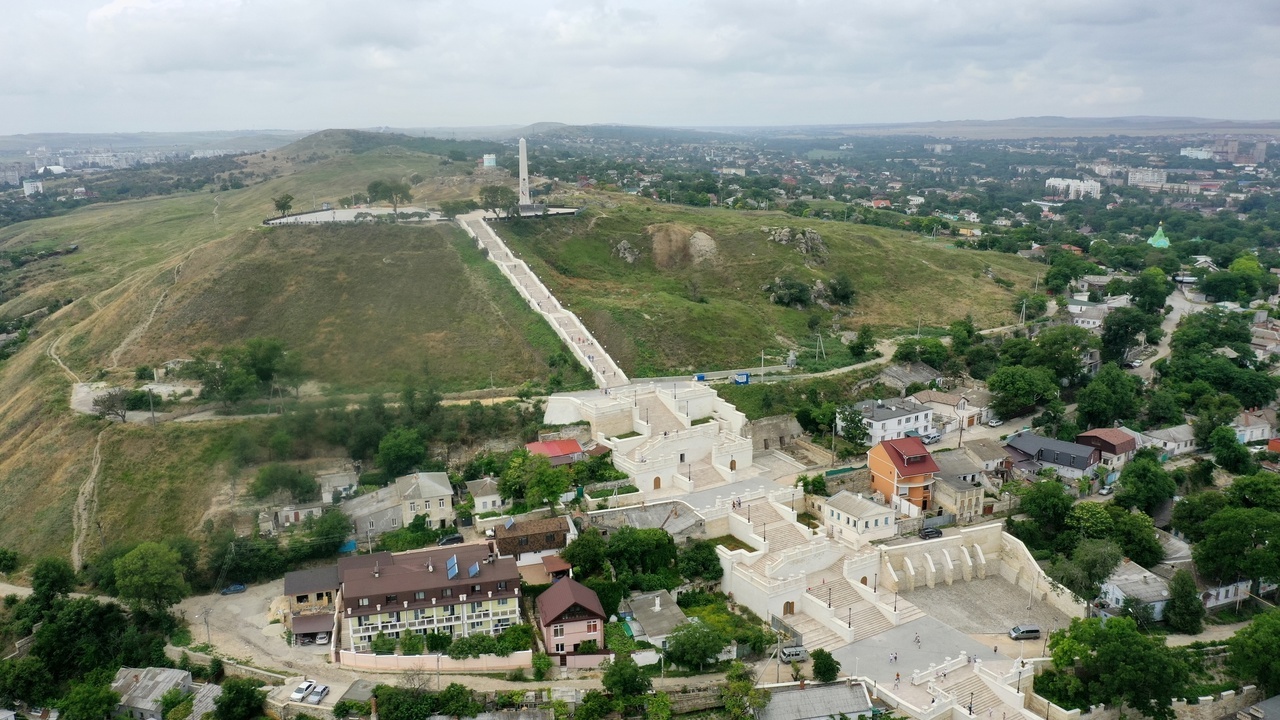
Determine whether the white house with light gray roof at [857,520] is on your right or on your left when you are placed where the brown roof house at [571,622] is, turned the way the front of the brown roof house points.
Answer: on your left

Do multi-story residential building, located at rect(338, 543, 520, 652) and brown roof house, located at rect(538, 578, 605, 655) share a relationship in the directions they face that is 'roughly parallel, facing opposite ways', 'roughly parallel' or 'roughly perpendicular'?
roughly parallel

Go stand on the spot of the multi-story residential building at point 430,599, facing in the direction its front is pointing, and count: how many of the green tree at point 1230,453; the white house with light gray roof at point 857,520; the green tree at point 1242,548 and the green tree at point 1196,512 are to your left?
4

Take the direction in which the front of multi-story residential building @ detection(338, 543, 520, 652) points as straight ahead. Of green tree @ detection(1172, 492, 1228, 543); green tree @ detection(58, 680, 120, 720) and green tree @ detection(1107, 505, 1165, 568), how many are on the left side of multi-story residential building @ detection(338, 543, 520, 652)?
2

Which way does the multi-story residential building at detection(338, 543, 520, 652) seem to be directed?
toward the camera

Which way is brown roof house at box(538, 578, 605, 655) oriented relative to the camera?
toward the camera

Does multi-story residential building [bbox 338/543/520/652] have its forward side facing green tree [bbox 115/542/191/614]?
no

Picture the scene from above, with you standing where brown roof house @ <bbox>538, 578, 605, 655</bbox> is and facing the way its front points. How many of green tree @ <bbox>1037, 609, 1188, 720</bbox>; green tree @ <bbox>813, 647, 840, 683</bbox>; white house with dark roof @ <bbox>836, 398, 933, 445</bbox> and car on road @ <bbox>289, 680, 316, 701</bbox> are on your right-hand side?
1

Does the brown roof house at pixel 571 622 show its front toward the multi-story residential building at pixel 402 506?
no

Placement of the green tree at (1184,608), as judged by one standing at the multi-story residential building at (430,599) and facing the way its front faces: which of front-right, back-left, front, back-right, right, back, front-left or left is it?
left

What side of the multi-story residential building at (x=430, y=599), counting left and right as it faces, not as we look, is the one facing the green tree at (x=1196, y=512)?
left

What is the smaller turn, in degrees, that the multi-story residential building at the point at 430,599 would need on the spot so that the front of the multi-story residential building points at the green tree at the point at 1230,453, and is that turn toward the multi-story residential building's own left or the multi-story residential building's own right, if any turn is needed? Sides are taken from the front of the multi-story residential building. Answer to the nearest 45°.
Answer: approximately 90° to the multi-story residential building's own left

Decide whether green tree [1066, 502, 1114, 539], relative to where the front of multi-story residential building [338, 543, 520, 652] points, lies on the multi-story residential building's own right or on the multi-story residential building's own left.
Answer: on the multi-story residential building's own left

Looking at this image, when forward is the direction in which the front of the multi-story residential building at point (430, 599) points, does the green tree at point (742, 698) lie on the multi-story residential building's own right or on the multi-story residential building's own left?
on the multi-story residential building's own left

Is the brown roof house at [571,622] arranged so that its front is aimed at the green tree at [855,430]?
no

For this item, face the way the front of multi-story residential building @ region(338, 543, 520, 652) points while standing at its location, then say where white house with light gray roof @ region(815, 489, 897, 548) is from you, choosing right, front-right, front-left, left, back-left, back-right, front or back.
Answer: left

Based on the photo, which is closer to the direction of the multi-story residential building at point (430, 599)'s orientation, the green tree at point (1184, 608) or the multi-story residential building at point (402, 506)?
the green tree

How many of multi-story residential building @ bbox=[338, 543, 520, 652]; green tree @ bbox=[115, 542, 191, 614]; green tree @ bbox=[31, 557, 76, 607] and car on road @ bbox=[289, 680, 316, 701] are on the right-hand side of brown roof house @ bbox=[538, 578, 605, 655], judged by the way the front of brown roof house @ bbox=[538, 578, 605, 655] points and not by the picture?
4
